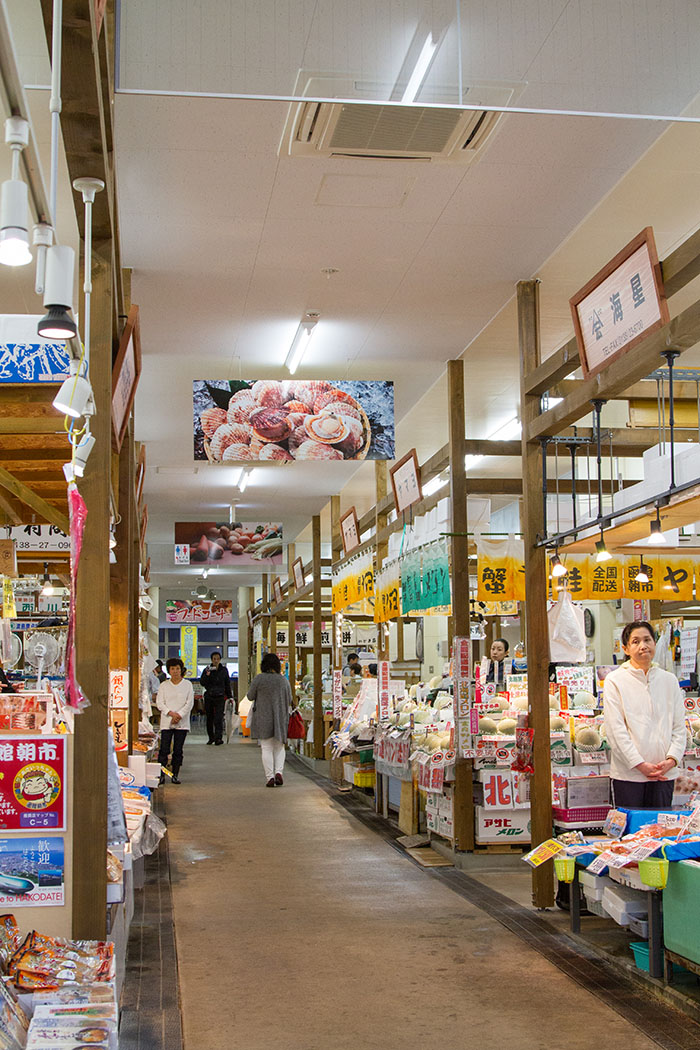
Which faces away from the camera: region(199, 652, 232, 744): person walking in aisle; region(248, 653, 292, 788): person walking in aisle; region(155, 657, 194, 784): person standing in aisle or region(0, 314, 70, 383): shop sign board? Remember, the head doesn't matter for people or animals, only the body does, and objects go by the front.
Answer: region(248, 653, 292, 788): person walking in aisle

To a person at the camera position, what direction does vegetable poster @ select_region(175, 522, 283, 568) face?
facing the viewer

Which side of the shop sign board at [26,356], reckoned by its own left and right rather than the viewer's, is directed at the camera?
front

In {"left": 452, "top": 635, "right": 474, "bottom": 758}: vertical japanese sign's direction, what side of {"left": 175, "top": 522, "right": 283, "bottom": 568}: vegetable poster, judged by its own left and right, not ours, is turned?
front

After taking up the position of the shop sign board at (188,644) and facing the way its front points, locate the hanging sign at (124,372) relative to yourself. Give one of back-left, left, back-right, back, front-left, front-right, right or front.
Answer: front

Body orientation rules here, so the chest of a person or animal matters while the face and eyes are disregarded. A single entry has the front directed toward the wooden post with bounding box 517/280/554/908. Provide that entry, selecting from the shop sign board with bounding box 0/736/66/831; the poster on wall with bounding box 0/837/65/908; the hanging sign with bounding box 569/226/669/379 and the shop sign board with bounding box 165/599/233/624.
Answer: the shop sign board with bounding box 165/599/233/624

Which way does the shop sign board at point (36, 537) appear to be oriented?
toward the camera

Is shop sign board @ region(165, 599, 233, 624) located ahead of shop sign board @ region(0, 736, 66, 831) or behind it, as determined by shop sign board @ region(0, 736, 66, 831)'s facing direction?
behind

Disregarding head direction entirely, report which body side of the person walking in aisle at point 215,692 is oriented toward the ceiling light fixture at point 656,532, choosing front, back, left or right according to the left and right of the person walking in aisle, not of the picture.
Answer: front

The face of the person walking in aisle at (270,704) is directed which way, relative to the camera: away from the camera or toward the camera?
away from the camera
